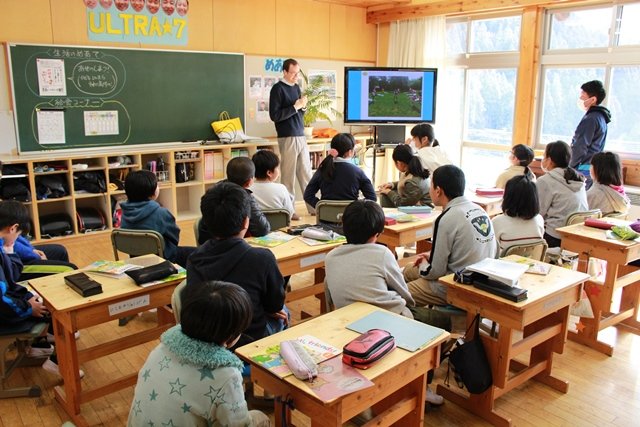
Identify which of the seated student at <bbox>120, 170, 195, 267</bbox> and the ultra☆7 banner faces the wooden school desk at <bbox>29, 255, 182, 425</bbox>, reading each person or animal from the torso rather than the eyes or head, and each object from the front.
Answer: the ultra☆7 banner

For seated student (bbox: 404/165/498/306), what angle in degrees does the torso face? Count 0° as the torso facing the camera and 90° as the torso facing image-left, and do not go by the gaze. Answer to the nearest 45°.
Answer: approximately 135°

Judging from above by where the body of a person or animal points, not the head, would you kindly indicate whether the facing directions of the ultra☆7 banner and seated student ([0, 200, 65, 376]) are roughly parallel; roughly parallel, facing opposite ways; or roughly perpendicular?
roughly perpendicular

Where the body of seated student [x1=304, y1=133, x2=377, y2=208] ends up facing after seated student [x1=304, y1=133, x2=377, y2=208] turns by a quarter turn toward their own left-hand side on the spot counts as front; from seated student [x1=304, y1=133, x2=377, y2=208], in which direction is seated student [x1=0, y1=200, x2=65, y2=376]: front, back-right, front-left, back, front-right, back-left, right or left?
front-left

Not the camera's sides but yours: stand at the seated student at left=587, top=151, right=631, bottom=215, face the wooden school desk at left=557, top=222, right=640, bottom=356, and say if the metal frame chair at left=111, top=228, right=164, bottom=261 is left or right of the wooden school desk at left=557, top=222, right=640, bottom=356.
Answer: right

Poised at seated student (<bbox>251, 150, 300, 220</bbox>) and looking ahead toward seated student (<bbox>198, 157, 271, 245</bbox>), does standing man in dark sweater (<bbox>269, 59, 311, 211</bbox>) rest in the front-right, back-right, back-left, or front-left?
back-right

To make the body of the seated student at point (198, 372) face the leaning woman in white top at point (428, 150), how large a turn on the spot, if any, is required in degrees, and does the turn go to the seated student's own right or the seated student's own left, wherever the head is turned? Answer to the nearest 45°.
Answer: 0° — they already face them

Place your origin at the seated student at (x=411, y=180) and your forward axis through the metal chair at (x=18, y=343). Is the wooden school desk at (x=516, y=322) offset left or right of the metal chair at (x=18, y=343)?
left

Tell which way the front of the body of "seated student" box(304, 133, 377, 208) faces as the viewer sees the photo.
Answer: away from the camera

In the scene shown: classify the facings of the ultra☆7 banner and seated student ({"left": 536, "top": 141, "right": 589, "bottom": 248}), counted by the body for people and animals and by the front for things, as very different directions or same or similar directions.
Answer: very different directions

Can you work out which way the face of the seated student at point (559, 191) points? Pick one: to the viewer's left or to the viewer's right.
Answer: to the viewer's left

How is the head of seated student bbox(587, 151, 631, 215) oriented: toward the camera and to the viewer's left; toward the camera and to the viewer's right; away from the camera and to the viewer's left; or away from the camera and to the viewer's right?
away from the camera and to the viewer's left
